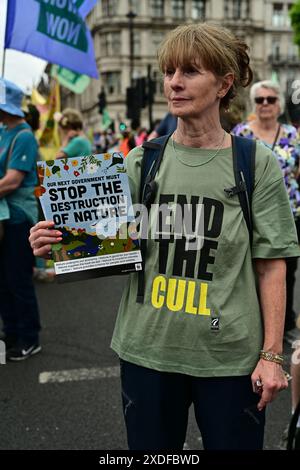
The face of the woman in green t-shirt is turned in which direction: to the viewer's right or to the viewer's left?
to the viewer's left

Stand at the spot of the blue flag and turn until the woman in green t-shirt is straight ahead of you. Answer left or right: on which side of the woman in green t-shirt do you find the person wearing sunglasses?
left

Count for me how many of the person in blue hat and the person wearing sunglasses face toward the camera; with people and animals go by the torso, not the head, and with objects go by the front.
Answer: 1

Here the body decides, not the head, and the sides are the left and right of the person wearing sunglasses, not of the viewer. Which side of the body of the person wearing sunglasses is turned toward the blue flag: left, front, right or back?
right

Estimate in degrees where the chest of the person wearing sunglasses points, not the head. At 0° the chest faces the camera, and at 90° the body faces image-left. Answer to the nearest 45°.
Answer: approximately 0°
